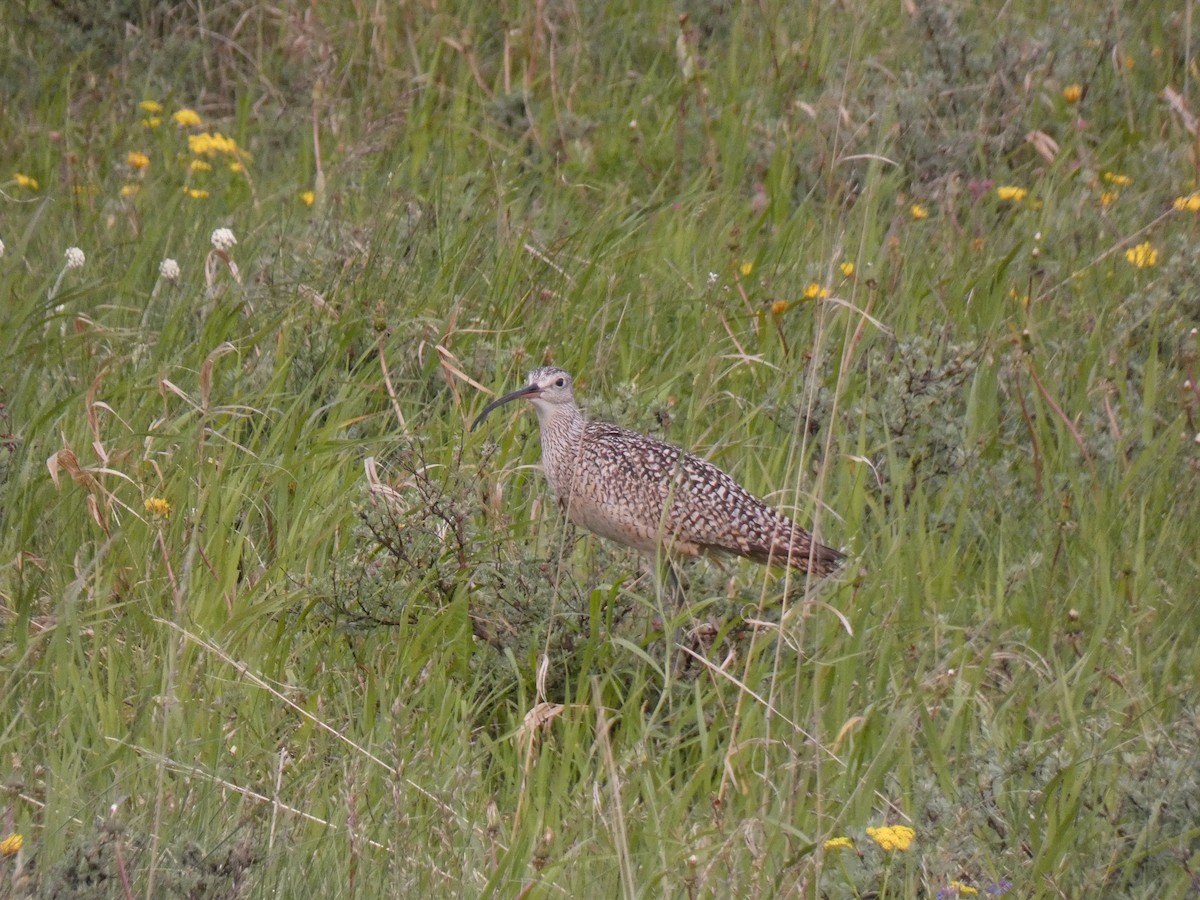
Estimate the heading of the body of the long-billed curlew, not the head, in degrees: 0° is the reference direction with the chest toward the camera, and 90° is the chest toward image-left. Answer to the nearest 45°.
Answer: approximately 90°

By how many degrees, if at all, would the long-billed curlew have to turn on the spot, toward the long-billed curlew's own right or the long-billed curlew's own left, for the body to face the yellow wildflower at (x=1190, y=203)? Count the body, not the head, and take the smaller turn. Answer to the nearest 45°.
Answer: approximately 135° to the long-billed curlew's own right

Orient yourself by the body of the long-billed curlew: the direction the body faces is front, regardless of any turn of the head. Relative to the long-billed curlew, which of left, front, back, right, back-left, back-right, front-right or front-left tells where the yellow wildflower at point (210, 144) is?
front-right

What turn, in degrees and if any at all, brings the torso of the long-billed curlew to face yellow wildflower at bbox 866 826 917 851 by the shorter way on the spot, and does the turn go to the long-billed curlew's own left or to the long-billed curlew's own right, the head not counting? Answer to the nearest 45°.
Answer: approximately 90° to the long-billed curlew's own left

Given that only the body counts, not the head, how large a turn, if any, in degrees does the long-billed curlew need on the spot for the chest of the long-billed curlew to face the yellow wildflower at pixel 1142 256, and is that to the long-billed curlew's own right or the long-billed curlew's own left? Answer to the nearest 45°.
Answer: approximately 135° to the long-billed curlew's own right

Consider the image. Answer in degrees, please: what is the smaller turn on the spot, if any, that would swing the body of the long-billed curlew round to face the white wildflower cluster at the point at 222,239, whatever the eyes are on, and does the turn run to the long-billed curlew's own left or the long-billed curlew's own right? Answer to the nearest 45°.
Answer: approximately 45° to the long-billed curlew's own right

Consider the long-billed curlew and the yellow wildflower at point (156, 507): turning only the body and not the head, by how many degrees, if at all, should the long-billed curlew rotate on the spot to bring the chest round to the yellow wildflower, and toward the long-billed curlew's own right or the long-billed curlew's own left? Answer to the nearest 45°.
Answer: approximately 45° to the long-billed curlew's own left

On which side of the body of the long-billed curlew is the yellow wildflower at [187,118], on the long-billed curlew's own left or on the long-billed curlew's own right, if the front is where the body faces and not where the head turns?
on the long-billed curlew's own right

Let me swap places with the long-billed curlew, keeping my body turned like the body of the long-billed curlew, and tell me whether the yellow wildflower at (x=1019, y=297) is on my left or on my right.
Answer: on my right
